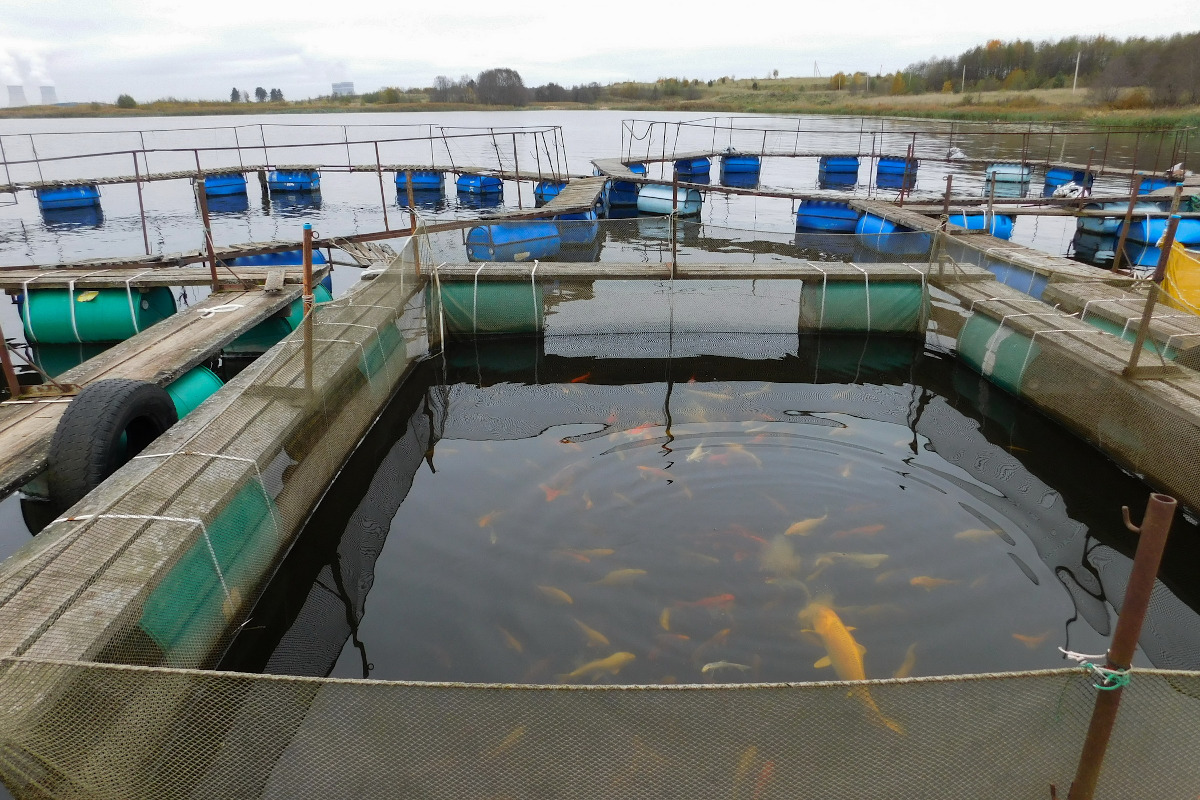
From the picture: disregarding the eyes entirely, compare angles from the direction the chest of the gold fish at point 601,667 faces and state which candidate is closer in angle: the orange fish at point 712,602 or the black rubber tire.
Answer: the orange fish

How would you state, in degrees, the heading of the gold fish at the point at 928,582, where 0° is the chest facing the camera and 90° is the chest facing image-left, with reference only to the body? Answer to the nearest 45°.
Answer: approximately 90°

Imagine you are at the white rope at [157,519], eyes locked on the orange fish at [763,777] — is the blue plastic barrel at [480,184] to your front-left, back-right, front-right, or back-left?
back-left

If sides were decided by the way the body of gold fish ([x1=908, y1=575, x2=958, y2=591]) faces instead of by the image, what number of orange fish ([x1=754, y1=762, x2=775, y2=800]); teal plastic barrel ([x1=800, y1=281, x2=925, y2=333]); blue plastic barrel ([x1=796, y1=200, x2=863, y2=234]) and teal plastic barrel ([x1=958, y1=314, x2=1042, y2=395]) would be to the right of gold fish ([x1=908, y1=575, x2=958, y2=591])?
3

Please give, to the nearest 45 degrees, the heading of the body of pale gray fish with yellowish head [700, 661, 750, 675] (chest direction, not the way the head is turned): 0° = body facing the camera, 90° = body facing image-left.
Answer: approximately 90°

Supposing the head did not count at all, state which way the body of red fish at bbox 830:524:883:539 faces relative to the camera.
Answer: to the viewer's right

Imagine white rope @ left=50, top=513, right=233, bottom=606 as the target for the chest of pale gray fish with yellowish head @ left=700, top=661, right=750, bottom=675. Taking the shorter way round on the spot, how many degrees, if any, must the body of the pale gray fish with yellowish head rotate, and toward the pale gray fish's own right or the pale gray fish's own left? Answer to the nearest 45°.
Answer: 0° — it already faces it

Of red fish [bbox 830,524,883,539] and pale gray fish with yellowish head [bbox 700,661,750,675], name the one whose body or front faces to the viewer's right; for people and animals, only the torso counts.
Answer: red fish [bbox 830,524,883,539]

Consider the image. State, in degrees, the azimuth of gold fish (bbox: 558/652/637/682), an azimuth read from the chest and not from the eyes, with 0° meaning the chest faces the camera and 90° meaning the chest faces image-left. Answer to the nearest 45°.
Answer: approximately 270°

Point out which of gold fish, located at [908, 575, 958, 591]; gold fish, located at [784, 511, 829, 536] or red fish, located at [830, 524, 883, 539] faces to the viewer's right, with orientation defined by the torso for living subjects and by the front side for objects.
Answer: red fish, located at [830, 524, 883, 539]

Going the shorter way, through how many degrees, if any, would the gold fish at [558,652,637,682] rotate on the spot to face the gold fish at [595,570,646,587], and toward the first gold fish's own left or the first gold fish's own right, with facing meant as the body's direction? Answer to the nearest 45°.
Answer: approximately 90° to the first gold fish's own left
